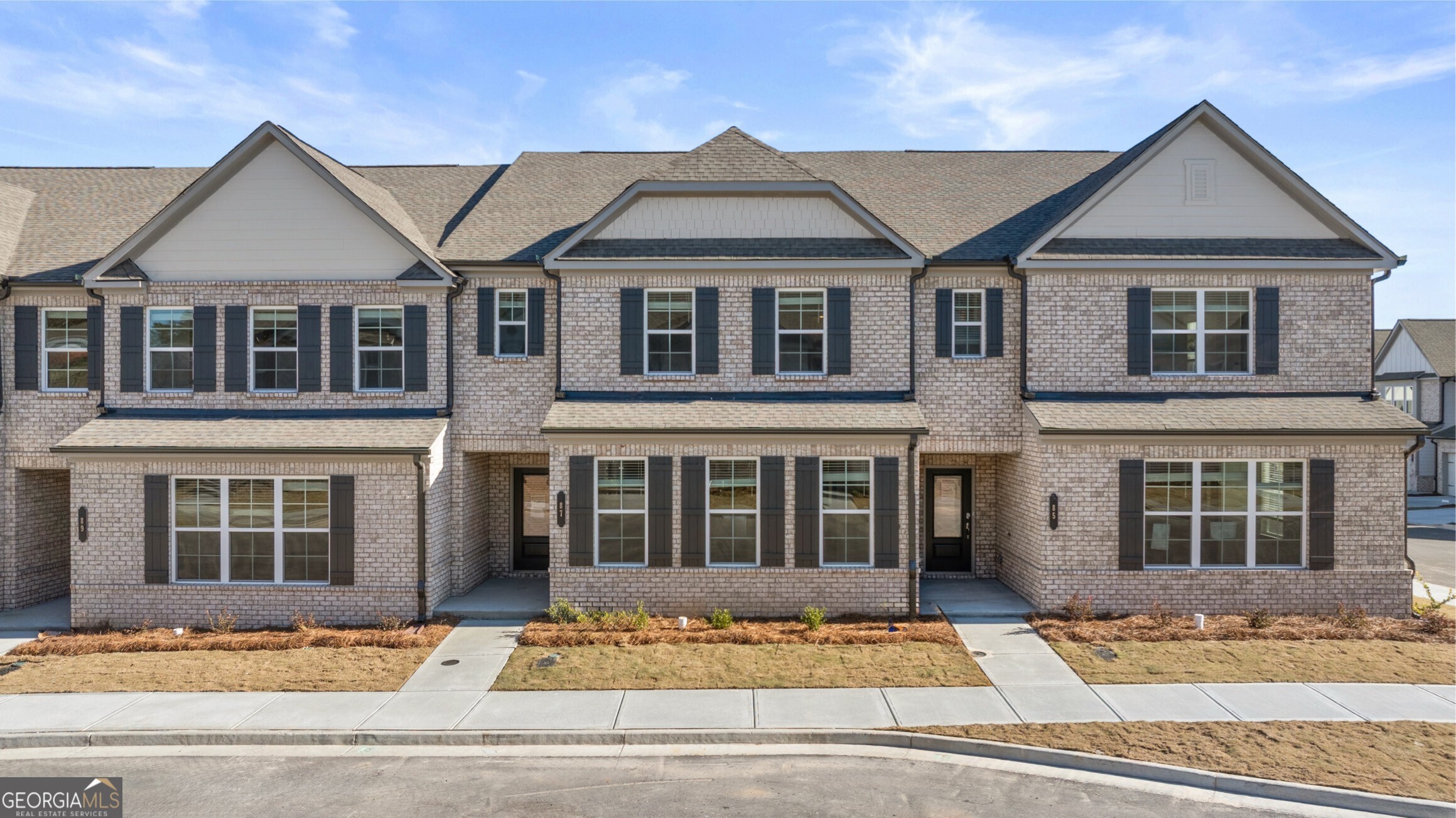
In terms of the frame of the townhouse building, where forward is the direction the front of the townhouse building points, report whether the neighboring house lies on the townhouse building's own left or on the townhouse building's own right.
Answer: on the townhouse building's own left

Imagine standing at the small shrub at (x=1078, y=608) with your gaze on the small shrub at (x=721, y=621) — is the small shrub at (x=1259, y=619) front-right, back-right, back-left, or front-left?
back-left

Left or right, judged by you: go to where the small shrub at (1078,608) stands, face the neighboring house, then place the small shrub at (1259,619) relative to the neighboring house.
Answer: right

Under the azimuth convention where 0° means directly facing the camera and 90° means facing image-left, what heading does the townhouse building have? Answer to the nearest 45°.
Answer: approximately 0°
